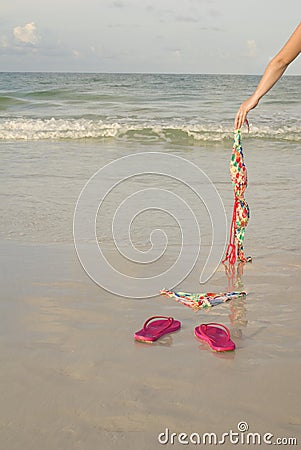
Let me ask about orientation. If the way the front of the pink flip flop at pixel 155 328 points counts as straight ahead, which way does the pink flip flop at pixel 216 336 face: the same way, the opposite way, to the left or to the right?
to the left

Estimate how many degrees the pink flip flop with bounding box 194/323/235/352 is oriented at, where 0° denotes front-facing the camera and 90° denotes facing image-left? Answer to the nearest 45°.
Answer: approximately 135°

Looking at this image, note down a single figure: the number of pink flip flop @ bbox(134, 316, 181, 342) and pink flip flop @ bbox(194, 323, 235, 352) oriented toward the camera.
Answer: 0

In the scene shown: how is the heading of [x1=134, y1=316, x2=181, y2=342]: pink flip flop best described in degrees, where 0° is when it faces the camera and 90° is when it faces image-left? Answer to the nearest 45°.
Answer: approximately 225°
